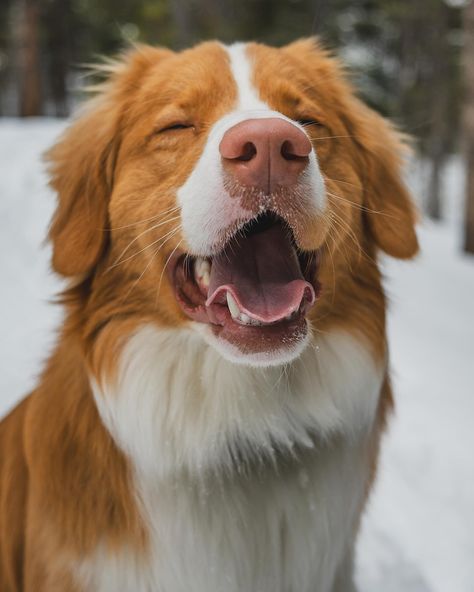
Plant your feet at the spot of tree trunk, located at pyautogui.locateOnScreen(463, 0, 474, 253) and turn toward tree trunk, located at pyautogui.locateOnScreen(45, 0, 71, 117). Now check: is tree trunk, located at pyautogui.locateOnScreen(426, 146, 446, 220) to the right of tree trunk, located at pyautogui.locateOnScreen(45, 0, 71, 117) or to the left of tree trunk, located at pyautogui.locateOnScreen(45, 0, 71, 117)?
right

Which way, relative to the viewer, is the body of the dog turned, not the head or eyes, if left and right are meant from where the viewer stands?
facing the viewer and to the right of the viewer

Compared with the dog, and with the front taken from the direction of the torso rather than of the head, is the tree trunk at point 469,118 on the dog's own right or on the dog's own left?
on the dog's own left

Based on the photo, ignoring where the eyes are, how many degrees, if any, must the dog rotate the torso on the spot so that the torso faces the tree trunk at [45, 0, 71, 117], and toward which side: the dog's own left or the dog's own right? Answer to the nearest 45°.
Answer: approximately 135° to the dog's own left

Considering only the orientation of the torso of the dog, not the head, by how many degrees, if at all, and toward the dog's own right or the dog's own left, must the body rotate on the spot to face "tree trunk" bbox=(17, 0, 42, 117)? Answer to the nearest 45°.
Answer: approximately 135° to the dog's own left

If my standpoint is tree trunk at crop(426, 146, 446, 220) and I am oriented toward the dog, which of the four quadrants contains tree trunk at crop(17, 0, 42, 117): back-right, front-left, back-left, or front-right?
front-right
